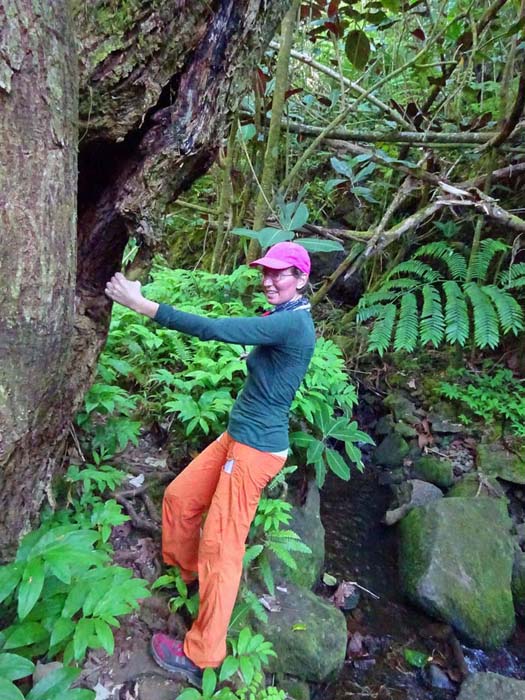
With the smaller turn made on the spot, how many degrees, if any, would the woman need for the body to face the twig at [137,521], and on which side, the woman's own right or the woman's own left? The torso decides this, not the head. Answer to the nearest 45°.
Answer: approximately 45° to the woman's own right

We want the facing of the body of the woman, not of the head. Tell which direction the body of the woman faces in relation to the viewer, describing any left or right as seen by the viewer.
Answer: facing to the left of the viewer
